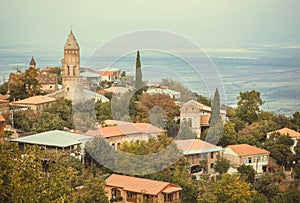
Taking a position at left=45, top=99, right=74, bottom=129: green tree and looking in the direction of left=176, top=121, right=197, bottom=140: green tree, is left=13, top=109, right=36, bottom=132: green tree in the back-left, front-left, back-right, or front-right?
back-right

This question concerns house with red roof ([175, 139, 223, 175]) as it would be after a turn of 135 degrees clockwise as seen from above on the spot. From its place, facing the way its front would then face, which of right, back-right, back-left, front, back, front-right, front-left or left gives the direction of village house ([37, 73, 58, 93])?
front

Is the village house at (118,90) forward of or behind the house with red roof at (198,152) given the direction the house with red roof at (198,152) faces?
behind

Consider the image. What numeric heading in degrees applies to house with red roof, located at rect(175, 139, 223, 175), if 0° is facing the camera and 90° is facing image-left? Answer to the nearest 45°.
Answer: approximately 0°

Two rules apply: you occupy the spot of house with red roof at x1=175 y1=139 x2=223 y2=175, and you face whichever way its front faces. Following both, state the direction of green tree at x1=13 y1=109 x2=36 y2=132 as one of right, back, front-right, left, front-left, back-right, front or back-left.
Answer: right

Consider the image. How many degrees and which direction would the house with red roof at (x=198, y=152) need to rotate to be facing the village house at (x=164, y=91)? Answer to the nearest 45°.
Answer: approximately 135° to its right

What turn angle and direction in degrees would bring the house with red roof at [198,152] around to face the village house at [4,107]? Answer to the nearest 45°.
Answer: approximately 90° to its right

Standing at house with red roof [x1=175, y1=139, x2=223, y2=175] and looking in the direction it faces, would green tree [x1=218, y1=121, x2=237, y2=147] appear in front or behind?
behind

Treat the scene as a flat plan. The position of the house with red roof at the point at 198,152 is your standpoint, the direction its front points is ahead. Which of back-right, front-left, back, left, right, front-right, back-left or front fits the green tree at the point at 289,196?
front-left
